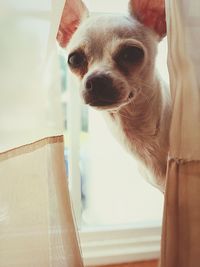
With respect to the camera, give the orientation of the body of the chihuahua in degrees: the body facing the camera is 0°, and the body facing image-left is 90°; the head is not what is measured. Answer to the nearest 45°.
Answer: approximately 45°
